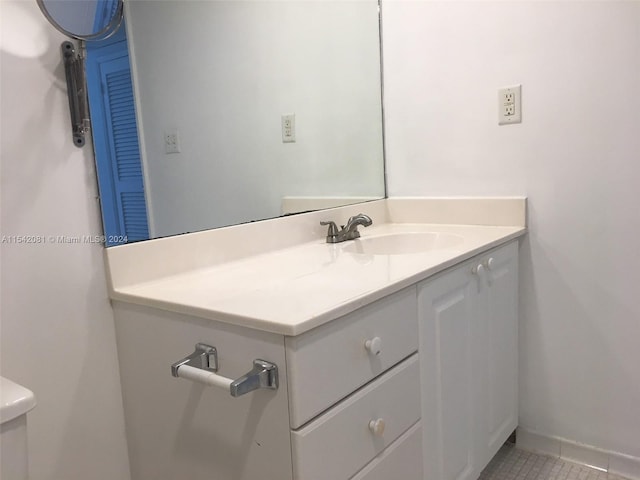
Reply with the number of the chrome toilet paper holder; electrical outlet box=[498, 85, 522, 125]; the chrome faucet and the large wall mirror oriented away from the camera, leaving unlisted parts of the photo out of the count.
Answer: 0

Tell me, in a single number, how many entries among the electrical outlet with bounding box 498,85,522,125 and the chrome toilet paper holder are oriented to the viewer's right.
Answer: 0

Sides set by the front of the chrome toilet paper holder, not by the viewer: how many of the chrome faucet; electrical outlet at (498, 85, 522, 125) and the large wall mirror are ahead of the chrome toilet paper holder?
0

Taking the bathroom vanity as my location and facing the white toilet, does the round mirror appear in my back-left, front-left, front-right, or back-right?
front-right

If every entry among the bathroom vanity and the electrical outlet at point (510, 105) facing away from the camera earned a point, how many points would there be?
0

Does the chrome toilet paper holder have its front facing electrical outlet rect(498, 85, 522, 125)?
no

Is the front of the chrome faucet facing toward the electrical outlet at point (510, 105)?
no

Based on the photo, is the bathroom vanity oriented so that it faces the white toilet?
no

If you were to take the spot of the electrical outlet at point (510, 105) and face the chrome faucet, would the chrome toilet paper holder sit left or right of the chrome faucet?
left

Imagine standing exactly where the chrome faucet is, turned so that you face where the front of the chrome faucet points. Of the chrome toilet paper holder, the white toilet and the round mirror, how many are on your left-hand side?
0

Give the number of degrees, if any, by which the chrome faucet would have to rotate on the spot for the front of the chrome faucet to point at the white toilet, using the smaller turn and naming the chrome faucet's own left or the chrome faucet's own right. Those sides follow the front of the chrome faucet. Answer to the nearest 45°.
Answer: approximately 90° to the chrome faucet's own right

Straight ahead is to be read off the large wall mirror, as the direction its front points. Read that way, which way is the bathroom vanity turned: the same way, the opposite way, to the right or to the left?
the same way

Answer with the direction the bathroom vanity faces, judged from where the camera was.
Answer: facing the viewer and to the right of the viewer

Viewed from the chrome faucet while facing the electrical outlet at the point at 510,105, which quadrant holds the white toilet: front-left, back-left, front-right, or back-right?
back-right

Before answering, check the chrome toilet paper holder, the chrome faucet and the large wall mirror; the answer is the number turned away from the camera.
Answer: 0

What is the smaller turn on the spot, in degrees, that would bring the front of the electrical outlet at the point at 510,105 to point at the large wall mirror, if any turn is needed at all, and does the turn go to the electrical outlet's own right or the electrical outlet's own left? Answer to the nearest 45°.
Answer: approximately 45° to the electrical outlet's own right

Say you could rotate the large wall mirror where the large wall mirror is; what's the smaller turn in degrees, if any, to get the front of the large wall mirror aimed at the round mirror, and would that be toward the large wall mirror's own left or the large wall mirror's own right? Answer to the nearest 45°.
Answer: approximately 90° to the large wall mirror's own right
